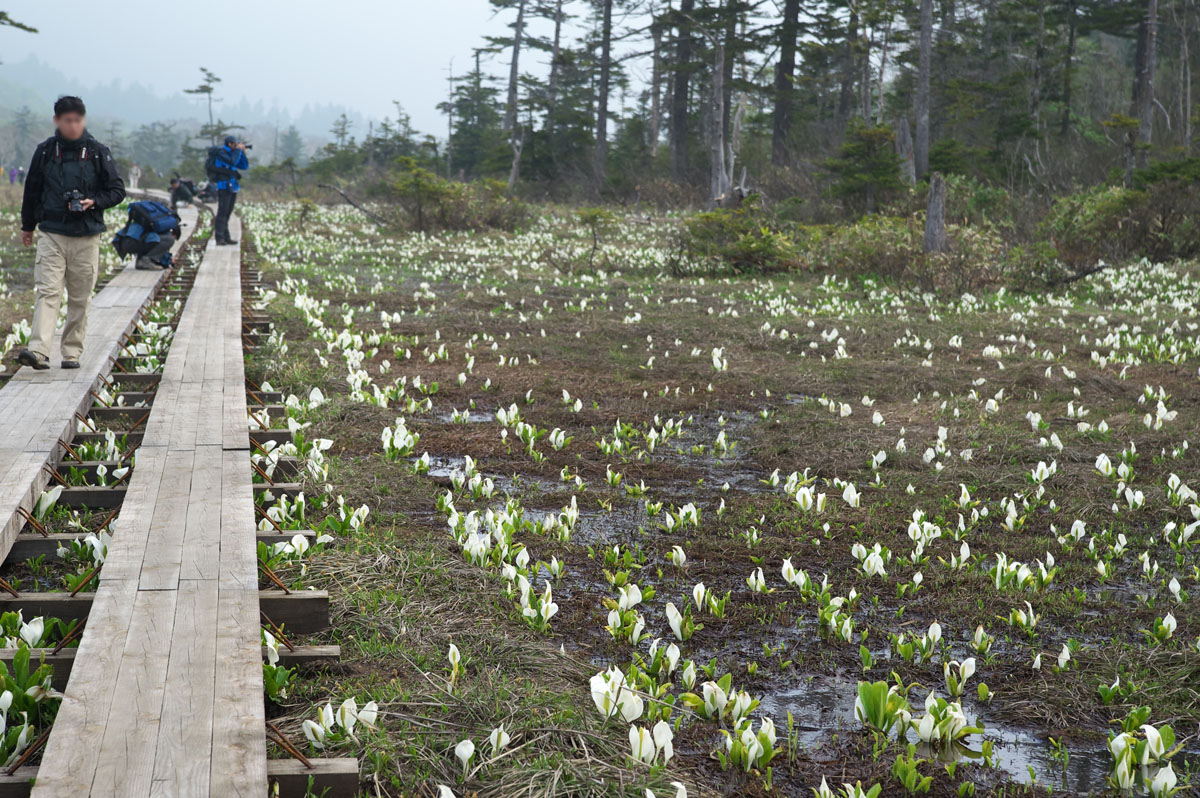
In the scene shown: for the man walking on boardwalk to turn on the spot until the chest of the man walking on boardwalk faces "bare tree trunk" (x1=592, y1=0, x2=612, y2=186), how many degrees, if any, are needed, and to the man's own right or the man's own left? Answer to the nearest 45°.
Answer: approximately 135° to the man's own left

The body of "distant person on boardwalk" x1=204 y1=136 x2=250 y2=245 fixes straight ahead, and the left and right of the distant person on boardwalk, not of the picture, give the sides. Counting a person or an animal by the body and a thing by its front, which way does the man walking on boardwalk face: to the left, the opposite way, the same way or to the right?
to the right

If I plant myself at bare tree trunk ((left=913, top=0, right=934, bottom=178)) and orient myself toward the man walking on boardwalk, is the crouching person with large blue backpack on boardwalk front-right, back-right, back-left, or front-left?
front-right

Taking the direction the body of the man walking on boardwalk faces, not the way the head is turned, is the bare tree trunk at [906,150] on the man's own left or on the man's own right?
on the man's own left

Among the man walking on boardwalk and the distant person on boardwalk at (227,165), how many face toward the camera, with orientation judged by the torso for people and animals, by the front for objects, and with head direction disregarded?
1

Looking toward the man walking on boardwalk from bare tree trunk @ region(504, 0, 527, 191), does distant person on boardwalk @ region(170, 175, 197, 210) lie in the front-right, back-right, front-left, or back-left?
front-right

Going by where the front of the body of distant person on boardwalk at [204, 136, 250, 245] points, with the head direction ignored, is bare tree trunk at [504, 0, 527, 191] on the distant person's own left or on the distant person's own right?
on the distant person's own left

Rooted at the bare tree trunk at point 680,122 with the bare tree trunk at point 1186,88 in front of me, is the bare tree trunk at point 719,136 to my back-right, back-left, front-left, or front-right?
front-right

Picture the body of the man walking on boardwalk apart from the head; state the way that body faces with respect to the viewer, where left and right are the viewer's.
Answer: facing the viewer

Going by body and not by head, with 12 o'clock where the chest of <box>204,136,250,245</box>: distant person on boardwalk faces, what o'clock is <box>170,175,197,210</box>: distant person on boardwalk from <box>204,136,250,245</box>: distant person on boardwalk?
<box>170,175,197,210</box>: distant person on boardwalk is roughly at 9 o'clock from <box>204,136,250,245</box>: distant person on boardwalk.

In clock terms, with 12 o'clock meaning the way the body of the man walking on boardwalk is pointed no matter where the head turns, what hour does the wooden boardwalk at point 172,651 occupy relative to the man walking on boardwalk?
The wooden boardwalk is roughly at 12 o'clock from the man walking on boardwalk.
